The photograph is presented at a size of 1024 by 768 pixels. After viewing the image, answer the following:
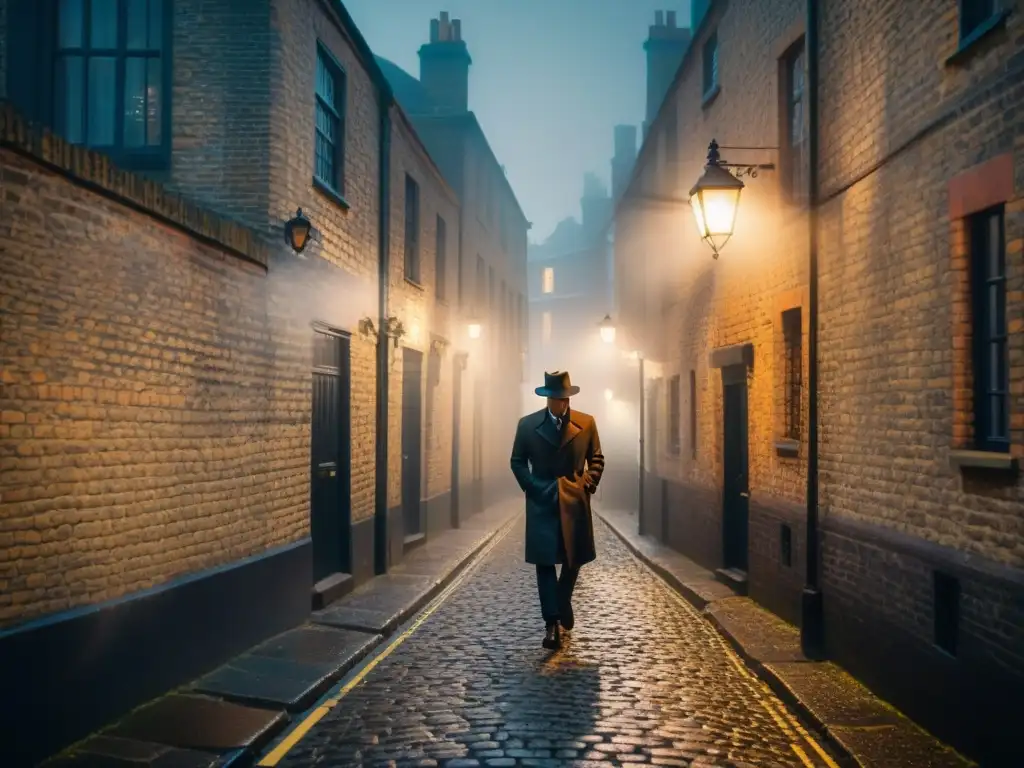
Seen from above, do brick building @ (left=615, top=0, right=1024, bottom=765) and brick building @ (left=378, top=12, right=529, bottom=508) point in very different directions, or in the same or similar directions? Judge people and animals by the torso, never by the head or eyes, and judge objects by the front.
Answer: very different directions

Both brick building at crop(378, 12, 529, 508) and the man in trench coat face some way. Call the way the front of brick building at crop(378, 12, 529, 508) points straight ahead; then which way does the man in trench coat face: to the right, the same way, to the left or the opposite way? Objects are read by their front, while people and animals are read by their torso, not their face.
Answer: to the right

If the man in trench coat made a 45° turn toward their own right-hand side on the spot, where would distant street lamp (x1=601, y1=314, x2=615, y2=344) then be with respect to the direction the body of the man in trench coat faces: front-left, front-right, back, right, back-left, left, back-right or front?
back-right

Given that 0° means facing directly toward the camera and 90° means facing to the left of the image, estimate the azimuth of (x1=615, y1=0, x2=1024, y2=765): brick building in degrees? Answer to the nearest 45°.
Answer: approximately 90°

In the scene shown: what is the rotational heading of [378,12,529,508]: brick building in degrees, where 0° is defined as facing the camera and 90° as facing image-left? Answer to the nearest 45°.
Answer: approximately 270°

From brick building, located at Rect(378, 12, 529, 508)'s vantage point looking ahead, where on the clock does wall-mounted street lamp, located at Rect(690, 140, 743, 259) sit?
The wall-mounted street lamp is roughly at 3 o'clock from the brick building.

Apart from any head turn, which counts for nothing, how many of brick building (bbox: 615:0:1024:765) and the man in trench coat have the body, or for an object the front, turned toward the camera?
1
